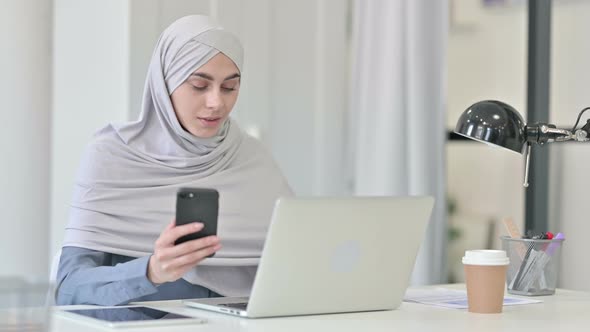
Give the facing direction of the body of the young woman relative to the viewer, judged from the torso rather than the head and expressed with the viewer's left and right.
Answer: facing the viewer and to the right of the viewer

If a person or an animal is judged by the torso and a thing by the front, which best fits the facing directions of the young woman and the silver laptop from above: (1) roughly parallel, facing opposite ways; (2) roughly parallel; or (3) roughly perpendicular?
roughly parallel, facing opposite ways

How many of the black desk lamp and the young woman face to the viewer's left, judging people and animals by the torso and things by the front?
1

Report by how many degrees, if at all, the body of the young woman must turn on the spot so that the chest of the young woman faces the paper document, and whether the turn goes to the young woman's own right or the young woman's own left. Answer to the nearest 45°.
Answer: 0° — they already face it

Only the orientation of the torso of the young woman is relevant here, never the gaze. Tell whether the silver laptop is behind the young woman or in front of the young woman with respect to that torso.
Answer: in front

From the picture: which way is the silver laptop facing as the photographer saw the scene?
facing away from the viewer and to the left of the viewer

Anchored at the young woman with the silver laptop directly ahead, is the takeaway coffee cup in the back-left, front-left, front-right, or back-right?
front-left

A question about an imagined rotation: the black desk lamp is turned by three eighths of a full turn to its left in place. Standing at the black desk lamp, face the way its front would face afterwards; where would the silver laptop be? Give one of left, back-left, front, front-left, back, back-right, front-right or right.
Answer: right

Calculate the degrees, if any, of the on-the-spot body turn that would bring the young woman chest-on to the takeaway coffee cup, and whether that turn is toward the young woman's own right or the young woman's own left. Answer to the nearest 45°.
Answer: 0° — they already face it

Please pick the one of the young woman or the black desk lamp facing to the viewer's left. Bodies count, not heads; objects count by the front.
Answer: the black desk lamp

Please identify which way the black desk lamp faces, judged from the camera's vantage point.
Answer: facing to the left of the viewer
